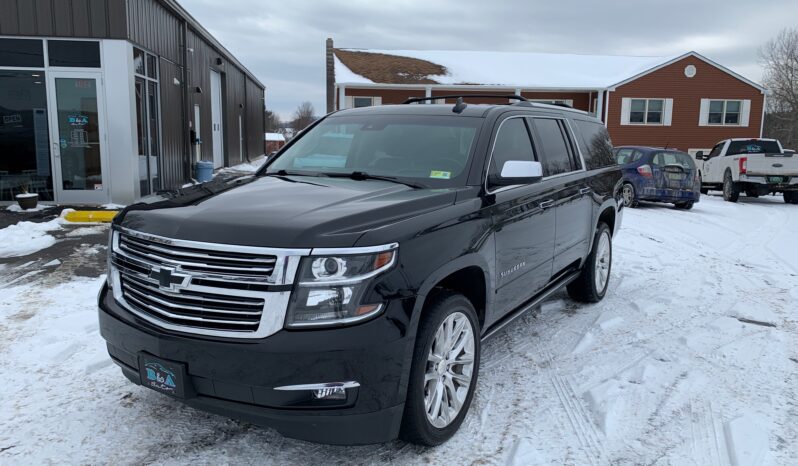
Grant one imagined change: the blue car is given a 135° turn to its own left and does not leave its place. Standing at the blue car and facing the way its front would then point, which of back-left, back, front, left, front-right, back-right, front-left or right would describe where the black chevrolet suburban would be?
front

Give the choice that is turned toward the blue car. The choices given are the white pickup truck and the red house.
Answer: the red house

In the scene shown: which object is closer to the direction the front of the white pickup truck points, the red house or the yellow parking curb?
the red house

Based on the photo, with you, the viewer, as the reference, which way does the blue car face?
facing away from the viewer and to the left of the viewer

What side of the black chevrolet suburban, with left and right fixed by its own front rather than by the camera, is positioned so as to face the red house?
back

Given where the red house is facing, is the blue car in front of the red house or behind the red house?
in front

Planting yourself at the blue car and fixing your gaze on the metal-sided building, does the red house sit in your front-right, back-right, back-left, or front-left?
back-right

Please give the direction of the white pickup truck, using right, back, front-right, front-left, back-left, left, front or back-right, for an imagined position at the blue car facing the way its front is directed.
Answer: right

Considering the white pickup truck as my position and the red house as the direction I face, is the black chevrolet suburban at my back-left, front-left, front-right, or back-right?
back-left

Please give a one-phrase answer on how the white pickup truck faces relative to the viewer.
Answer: facing away from the viewer and to the left of the viewer

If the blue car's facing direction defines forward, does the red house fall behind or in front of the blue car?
in front

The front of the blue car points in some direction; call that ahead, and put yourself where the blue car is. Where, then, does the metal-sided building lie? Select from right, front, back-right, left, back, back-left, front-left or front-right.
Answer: left
